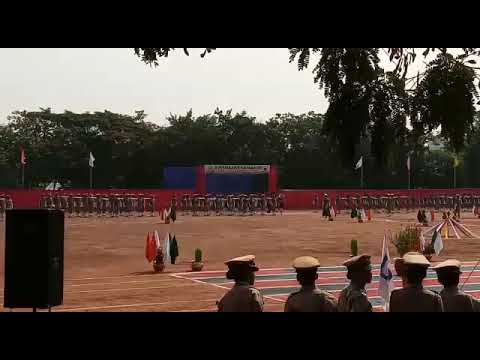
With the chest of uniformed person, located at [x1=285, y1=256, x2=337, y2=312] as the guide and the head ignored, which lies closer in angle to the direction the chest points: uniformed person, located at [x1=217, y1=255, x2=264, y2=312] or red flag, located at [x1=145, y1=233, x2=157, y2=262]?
the red flag

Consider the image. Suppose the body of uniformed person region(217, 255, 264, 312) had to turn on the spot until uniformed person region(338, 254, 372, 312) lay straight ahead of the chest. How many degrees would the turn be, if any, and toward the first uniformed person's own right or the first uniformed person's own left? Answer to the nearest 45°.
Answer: approximately 45° to the first uniformed person's own right

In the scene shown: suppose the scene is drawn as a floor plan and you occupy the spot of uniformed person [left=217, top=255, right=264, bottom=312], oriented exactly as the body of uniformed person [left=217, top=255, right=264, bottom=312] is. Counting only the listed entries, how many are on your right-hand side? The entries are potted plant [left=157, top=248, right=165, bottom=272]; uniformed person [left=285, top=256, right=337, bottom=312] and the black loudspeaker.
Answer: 1

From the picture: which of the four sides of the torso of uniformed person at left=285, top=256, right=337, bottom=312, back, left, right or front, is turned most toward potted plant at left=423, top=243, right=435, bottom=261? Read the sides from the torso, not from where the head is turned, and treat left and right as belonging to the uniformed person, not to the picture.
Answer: front

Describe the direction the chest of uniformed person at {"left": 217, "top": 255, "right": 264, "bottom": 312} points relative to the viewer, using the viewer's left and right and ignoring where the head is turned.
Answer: facing away from the viewer and to the right of the viewer

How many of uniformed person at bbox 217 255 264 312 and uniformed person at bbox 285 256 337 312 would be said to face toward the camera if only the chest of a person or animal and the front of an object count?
0

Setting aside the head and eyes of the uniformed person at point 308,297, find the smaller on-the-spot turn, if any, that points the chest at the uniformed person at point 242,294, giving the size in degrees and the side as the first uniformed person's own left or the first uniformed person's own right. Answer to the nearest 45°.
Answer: approximately 45° to the first uniformed person's own left

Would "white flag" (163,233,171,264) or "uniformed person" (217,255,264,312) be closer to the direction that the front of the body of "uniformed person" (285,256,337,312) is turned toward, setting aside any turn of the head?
the white flag

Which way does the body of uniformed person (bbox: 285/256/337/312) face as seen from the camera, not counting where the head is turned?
away from the camera

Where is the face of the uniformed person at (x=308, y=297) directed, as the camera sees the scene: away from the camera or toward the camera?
away from the camera

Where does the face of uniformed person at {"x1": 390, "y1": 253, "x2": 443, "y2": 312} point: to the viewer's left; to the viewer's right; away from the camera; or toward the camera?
away from the camera
